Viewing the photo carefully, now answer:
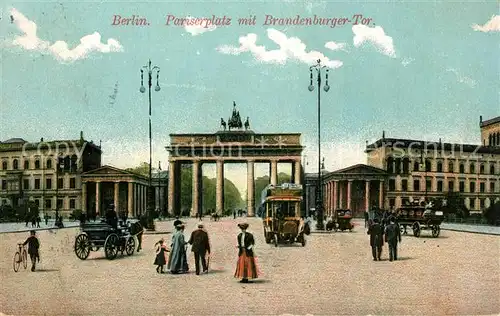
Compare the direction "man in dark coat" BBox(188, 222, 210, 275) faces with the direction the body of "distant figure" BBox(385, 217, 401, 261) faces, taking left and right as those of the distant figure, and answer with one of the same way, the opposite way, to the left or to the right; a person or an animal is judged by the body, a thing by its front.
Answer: the same way

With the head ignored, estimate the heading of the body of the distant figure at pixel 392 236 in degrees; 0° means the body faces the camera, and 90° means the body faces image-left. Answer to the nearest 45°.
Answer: approximately 180°

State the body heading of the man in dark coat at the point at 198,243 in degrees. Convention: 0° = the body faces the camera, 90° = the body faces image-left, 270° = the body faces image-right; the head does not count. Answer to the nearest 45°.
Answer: approximately 180°

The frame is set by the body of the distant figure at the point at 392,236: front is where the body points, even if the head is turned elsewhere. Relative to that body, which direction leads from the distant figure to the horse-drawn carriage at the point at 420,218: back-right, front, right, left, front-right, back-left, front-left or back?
front

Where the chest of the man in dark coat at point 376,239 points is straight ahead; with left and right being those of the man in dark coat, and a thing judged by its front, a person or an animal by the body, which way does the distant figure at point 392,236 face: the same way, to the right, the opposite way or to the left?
the same way

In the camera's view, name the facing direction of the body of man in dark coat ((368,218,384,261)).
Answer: away from the camera

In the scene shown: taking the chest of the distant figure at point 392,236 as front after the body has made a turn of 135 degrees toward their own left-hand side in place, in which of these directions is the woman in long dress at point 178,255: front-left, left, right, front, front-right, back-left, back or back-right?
front

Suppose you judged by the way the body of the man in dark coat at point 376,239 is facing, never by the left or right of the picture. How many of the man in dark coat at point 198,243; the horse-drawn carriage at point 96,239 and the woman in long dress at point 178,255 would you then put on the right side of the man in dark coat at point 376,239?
0
